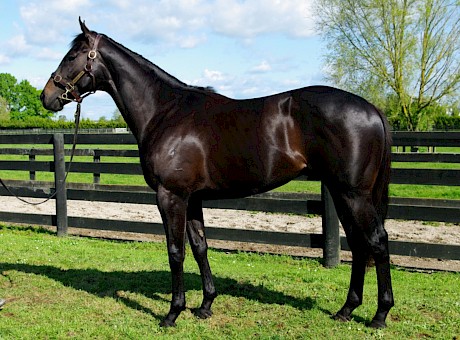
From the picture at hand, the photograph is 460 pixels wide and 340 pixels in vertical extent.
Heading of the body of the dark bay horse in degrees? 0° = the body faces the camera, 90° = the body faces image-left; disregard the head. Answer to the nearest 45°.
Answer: approximately 90°

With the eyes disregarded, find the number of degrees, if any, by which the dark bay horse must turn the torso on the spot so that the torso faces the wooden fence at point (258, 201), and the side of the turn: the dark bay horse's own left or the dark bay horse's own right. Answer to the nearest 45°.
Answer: approximately 90° to the dark bay horse's own right
